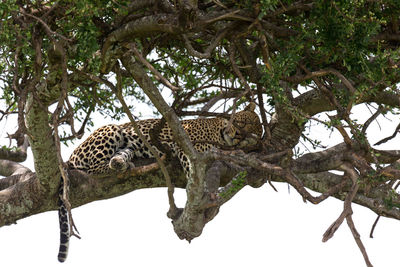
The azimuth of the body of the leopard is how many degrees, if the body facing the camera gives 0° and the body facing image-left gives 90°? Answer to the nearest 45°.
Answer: approximately 270°
